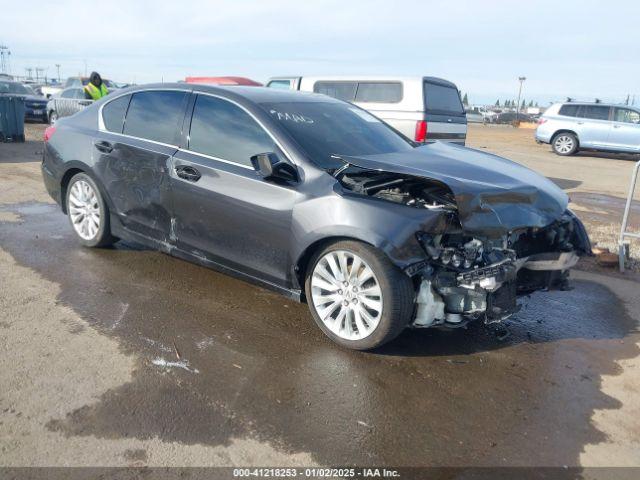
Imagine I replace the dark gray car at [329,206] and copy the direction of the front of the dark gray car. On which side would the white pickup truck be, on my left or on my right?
on my left

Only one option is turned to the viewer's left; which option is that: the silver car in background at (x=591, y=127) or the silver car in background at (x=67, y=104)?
the silver car in background at (x=67, y=104)

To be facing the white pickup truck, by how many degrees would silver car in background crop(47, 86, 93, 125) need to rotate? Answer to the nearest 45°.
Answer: approximately 135° to its left

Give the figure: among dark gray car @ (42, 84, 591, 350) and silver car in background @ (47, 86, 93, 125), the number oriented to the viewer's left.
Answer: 1

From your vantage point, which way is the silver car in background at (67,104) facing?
to the viewer's left

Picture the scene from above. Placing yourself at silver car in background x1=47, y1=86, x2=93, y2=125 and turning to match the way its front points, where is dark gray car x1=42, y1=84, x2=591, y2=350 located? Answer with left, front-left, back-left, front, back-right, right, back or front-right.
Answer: left

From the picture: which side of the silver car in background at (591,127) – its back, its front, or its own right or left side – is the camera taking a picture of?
right
